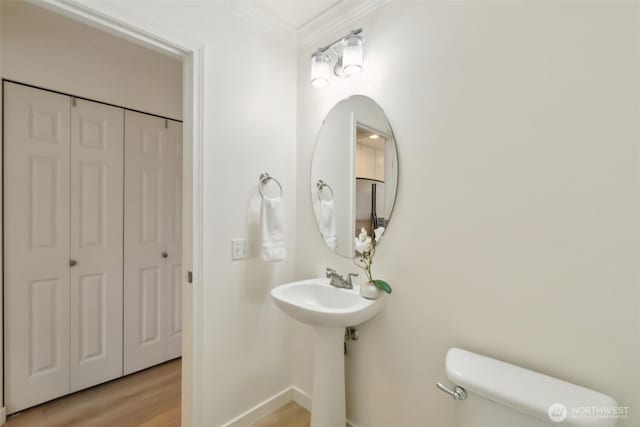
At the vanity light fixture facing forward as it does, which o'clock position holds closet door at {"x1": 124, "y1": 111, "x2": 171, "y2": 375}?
The closet door is roughly at 2 o'clock from the vanity light fixture.

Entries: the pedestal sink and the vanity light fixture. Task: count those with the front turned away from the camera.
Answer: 0

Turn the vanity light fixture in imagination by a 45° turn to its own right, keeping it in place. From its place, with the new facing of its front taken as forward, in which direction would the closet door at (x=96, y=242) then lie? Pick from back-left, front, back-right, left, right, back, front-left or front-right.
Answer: front

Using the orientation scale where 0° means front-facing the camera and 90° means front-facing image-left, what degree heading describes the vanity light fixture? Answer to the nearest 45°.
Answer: approximately 45°
